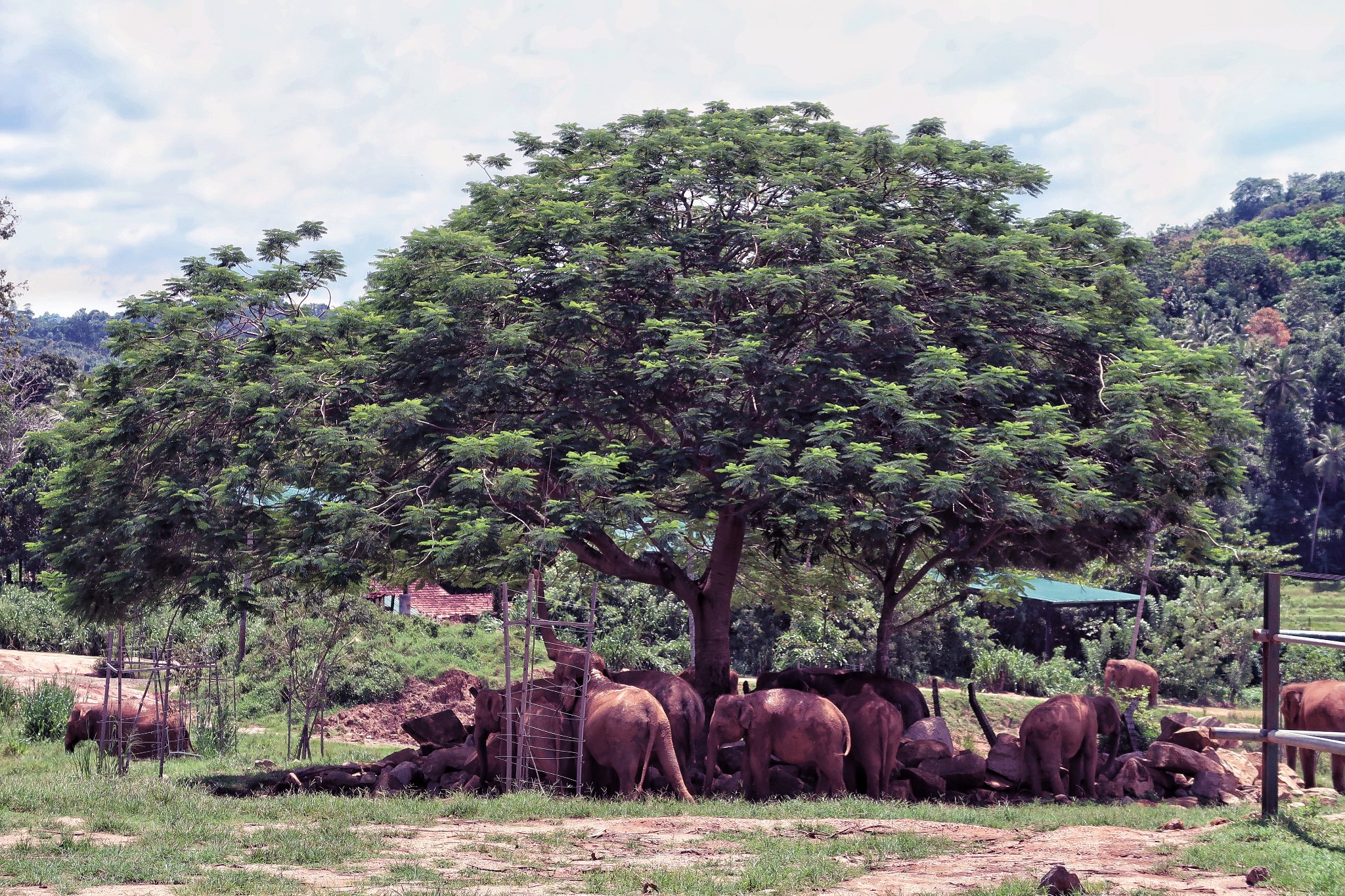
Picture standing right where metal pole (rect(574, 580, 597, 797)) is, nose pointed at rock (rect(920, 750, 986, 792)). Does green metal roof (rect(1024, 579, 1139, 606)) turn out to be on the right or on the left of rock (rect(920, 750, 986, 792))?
left

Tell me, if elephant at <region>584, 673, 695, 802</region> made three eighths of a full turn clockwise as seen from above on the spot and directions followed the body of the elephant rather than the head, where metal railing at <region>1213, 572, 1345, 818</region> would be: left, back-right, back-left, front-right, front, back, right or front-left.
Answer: front-right

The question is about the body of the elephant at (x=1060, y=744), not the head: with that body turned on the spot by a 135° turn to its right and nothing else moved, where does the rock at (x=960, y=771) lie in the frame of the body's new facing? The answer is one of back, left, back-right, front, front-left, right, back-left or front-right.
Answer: right

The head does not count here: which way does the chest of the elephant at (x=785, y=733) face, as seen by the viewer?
to the viewer's left

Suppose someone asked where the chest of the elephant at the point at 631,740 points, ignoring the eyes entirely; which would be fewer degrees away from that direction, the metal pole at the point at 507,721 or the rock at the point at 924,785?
the metal pole

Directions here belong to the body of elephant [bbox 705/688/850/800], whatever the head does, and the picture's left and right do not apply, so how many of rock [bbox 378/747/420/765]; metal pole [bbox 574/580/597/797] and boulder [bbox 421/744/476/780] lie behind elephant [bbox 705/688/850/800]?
0

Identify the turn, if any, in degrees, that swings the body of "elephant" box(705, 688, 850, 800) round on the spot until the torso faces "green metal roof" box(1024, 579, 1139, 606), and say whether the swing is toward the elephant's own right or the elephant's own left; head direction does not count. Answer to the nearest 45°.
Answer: approximately 90° to the elephant's own right

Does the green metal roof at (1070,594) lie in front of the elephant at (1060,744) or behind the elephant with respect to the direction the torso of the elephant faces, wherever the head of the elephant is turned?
in front

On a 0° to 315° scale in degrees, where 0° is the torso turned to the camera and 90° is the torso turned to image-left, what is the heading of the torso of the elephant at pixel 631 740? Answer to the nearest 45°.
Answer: approximately 135°

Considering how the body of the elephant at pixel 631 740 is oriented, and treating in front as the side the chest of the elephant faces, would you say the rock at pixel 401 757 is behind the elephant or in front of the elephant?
in front
